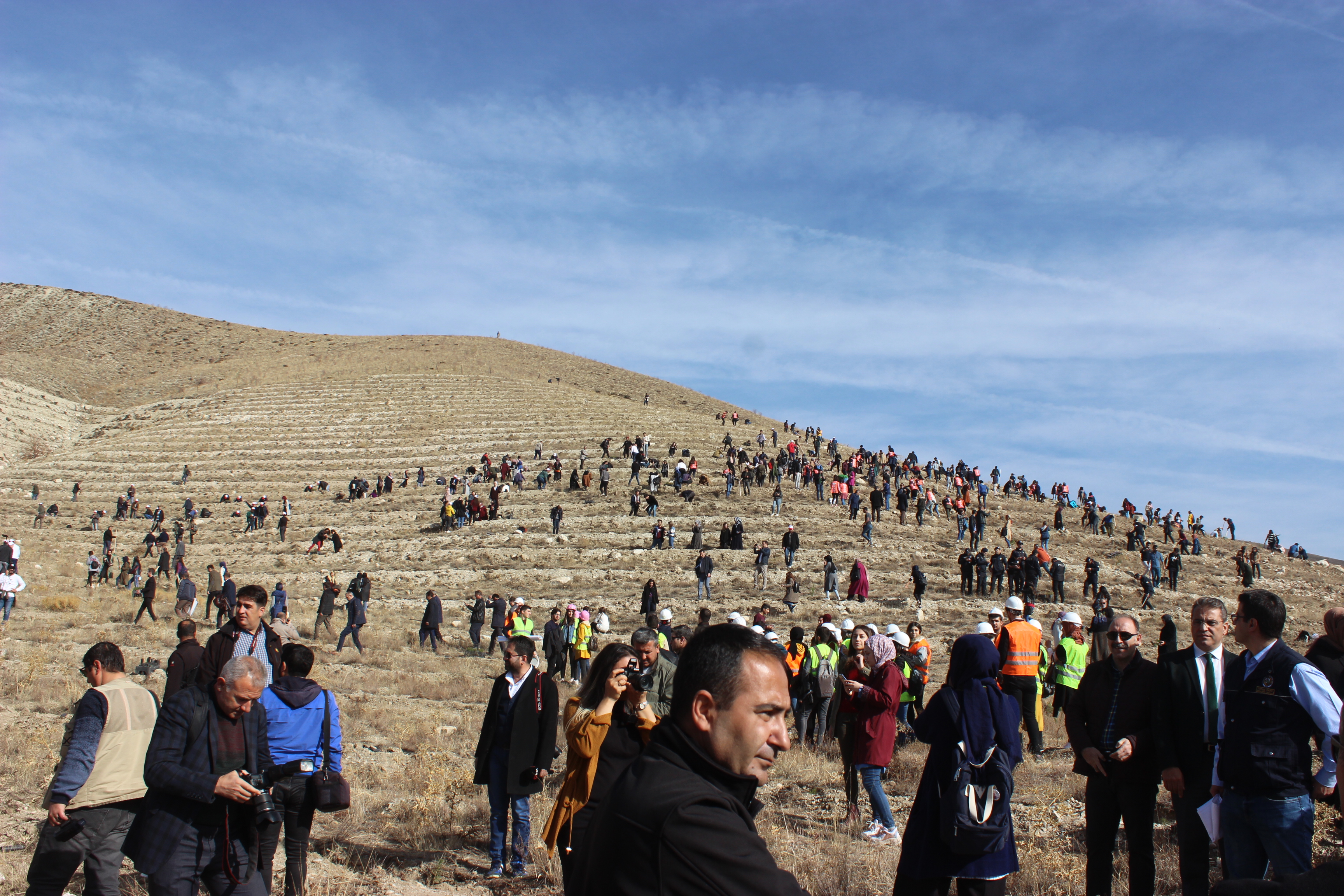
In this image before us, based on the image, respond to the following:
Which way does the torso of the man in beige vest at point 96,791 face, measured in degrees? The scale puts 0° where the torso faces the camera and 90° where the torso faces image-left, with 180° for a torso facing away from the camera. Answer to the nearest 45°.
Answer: approximately 135°

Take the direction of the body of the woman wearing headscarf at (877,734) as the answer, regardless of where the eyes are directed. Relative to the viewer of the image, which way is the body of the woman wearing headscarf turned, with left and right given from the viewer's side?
facing to the left of the viewer

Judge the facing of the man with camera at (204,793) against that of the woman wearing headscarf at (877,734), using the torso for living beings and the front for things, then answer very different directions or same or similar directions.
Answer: very different directions

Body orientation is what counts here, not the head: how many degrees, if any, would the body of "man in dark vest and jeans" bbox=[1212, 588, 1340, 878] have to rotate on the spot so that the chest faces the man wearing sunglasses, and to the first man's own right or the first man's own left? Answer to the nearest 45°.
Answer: approximately 90° to the first man's own right

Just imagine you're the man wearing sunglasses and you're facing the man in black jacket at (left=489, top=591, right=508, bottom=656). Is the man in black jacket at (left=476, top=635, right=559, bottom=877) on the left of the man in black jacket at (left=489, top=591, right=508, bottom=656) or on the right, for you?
left

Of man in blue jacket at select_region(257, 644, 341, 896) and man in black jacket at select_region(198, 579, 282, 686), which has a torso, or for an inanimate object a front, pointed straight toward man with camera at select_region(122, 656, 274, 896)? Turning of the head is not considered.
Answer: the man in black jacket

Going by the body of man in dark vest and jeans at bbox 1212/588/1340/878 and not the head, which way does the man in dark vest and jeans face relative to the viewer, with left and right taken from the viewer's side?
facing the viewer and to the left of the viewer

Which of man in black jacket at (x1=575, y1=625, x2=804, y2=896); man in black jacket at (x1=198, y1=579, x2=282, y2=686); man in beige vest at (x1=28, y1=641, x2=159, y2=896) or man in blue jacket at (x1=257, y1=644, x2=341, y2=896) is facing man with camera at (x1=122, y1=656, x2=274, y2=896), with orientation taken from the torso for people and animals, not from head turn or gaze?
man in black jacket at (x1=198, y1=579, x2=282, y2=686)

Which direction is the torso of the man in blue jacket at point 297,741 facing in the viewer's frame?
away from the camera

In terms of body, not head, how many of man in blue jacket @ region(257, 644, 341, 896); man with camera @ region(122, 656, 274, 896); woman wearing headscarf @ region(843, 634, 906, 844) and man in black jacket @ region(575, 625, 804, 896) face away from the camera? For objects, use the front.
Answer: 1

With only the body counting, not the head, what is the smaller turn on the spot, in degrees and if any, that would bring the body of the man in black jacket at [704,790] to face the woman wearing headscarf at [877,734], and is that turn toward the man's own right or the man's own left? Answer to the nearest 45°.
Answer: approximately 90° to the man's own left

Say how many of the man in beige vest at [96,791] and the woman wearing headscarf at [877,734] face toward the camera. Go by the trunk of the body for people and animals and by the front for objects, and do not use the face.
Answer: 0

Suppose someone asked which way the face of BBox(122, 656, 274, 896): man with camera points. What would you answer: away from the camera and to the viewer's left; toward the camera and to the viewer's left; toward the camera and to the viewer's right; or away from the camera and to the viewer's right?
toward the camera and to the viewer's right

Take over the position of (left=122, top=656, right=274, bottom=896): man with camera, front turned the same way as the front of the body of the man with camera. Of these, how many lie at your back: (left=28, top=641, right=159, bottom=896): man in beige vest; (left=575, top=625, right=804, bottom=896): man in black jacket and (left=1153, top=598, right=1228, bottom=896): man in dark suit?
1
